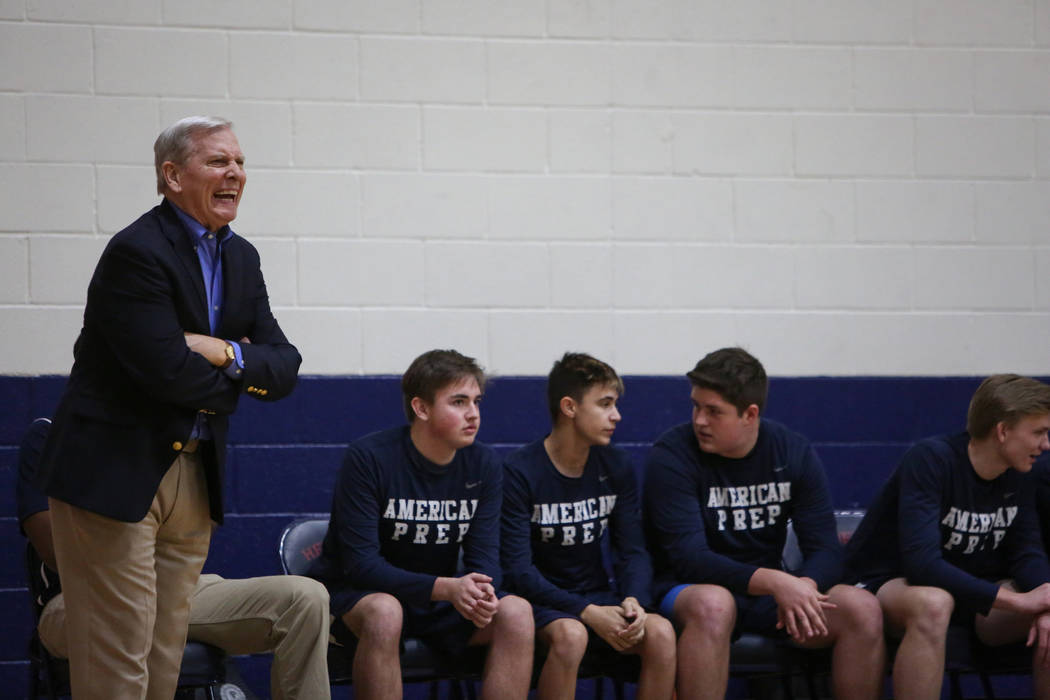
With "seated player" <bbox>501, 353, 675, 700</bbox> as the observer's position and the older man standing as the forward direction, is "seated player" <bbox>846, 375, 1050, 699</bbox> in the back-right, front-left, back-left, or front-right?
back-left

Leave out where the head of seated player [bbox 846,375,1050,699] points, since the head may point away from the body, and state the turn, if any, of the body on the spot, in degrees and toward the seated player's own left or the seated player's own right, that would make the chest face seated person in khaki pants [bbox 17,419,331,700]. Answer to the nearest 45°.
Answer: approximately 90° to the seated player's own right

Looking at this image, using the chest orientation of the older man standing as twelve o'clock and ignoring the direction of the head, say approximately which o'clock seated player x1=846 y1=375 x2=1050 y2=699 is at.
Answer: The seated player is roughly at 10 o'clock from the older man standing.

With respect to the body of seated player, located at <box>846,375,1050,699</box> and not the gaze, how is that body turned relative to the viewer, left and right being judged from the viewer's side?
facing the viewer and to the right of the viewer

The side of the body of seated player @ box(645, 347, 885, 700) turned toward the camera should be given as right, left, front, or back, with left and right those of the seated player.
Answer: front

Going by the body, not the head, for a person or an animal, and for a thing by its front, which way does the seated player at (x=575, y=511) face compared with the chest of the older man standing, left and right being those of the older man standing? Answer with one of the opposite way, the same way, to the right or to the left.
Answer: the same way

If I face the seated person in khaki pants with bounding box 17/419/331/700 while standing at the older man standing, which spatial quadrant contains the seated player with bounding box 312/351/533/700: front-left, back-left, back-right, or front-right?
front-right

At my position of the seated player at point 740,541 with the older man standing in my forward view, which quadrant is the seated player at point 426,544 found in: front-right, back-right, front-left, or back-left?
front-right

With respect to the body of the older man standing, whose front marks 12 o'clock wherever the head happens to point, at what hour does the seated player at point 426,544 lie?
The seated player is roughly at 9 o'clock from the older man standing.

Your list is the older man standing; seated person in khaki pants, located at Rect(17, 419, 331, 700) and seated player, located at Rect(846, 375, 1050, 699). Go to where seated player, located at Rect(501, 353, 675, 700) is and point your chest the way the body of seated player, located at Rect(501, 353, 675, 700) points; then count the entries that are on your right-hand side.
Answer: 2

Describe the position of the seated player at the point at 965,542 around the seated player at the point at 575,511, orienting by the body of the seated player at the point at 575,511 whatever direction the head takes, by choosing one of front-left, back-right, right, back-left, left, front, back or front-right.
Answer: front-left

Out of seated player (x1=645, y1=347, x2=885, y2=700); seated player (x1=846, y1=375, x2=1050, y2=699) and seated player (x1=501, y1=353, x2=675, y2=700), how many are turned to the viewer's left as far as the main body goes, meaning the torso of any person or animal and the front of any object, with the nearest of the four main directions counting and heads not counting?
0

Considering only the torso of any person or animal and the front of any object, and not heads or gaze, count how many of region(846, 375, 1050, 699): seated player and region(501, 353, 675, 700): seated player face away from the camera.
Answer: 0

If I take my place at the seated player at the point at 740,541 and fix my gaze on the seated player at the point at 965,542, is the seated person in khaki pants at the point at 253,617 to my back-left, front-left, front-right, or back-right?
back-right
